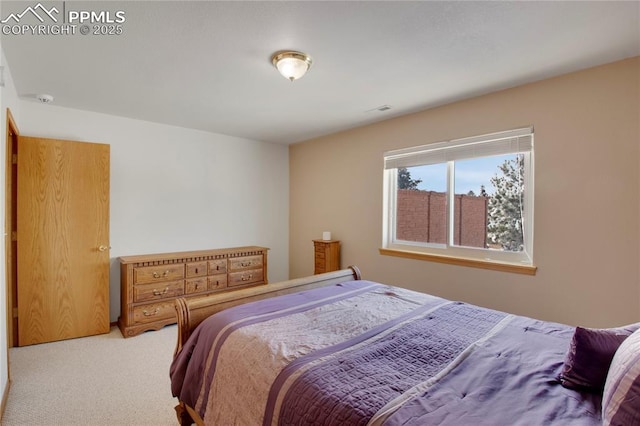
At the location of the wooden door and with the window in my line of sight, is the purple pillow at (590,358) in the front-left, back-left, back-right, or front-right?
front-right

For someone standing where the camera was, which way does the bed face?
facing away from the viewer and to the left of the viewer

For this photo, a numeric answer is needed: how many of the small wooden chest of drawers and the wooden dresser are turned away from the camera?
0

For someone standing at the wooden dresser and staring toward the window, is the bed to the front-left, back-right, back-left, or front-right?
front-right

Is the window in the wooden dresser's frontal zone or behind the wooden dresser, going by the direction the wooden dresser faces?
frontal zone

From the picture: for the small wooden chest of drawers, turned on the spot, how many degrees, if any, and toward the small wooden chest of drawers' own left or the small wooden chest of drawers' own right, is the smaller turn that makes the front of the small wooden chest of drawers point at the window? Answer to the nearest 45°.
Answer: approximately 90° to the small wooden chest of drawers' own left

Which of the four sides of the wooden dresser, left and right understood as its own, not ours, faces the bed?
front

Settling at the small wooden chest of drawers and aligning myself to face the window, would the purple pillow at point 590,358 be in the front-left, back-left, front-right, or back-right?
front-right

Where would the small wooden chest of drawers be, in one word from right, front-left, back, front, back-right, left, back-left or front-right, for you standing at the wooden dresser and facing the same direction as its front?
front-left

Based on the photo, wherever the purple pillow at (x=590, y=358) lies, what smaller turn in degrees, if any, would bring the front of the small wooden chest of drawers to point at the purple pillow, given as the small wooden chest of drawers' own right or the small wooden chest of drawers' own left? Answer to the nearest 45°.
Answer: approximately 45° to the small wooden chest of drawers' own left

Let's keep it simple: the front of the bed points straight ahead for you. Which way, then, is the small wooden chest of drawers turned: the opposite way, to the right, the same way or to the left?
to the left

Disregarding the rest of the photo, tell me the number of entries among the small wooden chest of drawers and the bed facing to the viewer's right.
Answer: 0
